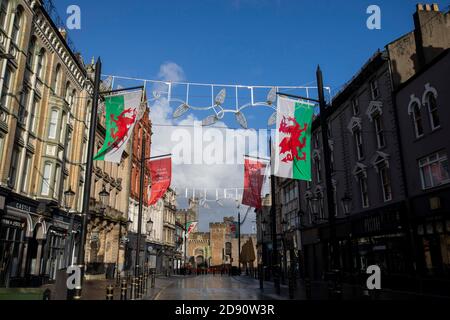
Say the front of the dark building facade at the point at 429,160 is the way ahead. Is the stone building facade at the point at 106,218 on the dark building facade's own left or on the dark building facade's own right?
on the dark building facade's own right

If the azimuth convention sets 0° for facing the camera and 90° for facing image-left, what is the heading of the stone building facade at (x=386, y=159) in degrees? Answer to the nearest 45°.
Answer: approximately 45°

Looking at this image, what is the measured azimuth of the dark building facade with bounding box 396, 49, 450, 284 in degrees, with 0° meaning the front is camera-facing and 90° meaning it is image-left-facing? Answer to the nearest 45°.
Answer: approximately 45°

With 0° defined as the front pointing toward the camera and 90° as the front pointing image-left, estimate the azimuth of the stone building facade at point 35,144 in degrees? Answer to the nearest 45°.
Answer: approximately 315°

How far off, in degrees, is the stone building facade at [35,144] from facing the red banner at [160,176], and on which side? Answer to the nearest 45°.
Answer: approximately 45° to its left

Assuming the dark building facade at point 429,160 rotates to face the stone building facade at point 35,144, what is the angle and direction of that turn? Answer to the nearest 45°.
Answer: approximately 45° to its right
